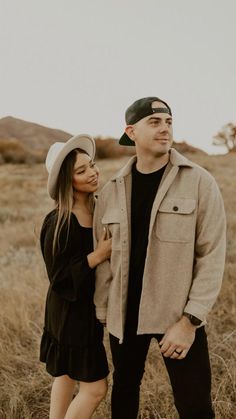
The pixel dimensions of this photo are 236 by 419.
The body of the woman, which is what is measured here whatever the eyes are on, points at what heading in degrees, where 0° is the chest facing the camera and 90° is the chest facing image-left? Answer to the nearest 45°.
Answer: approximately 315°

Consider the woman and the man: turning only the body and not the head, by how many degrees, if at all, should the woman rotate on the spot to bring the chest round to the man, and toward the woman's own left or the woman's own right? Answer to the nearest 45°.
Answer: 0° — they already face them
